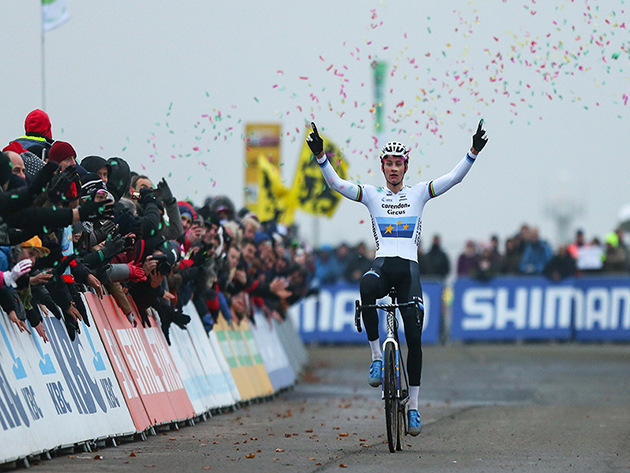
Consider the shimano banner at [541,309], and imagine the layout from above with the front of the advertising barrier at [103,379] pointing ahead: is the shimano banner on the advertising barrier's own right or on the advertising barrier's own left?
on the advertising barrier's own left

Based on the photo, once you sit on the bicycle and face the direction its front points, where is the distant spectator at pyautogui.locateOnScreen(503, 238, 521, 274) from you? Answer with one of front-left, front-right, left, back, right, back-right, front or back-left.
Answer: back

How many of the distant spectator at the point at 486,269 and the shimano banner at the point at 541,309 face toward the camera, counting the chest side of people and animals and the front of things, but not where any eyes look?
2

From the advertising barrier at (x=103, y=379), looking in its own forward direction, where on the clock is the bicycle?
The bicycle is roughly at 11 o'clock from the advertising barrier.

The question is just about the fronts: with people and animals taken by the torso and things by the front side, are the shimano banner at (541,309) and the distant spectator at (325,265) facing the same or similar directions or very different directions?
same or similar directions

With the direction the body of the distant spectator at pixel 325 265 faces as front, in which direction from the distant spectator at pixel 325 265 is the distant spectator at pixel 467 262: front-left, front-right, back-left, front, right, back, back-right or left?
left

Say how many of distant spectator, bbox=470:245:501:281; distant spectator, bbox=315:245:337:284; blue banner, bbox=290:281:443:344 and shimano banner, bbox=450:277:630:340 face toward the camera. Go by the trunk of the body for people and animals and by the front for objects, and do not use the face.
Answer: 4

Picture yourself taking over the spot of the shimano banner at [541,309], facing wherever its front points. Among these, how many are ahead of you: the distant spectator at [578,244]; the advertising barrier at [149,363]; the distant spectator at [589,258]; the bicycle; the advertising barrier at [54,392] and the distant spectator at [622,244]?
3

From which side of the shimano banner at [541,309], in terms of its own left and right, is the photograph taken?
front

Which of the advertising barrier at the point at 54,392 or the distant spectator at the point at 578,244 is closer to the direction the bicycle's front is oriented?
the advertising barrier

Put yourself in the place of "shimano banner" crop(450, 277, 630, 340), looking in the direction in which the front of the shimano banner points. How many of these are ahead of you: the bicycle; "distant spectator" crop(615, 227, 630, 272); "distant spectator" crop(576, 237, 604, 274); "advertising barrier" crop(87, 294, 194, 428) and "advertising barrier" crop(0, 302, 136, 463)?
3

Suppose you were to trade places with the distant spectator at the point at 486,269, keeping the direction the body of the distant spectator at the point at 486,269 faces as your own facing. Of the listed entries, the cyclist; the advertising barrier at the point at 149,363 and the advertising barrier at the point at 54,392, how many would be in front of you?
3

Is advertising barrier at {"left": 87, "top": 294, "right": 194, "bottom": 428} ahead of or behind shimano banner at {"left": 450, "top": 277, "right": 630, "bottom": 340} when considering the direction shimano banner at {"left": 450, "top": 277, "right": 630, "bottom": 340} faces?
ahead

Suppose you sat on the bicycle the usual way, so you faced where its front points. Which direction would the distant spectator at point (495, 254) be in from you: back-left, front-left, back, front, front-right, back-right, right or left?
back

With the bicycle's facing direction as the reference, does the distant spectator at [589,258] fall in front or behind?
behind

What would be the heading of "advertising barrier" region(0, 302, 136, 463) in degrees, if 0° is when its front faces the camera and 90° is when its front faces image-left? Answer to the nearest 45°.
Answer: approximately 315°

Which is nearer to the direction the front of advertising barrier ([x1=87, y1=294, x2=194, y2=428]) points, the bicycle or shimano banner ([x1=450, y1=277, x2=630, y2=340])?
the bicycle
